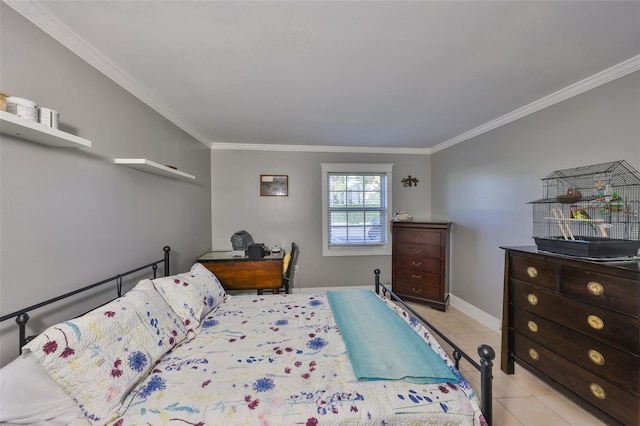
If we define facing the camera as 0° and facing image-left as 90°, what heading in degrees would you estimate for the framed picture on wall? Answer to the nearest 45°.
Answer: approximately 0°

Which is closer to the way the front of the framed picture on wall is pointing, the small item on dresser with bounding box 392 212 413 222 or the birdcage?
the birdcage

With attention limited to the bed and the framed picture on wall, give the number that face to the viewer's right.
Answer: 1

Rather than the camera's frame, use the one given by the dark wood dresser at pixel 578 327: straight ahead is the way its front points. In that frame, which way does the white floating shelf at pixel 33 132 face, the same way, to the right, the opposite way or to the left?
the opposite way

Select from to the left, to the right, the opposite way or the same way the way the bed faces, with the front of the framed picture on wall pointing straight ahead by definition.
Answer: to the left

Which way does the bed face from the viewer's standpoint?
to the viewer's right

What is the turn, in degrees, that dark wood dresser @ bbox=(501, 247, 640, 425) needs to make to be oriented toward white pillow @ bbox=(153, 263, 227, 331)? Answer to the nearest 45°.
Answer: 0° — it already faces it

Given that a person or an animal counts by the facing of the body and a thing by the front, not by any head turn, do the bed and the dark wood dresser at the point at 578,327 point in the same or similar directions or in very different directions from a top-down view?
very different directions

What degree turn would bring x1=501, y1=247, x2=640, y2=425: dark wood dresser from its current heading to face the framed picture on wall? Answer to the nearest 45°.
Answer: approximately 45° to its right
